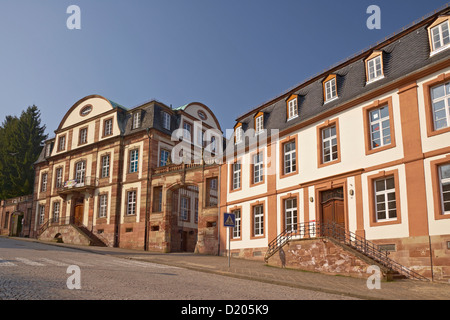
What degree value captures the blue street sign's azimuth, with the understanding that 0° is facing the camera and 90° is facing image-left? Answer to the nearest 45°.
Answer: approximately 0°
